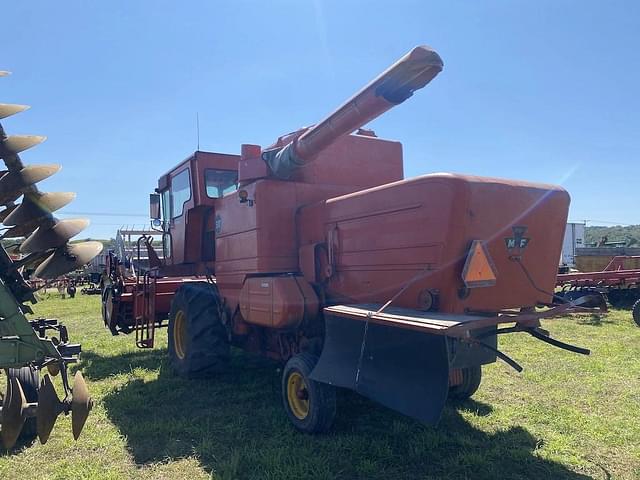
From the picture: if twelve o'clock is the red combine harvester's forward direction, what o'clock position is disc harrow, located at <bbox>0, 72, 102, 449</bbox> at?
The disc harrow is roughly at 10 o'clock from the red combine harvester.

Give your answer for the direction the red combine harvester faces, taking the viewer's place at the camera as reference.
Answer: facing away from the viewer and to the left of the viewer

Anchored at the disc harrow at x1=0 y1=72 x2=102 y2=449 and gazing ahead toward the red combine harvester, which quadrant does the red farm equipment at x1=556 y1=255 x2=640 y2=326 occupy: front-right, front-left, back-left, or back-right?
front-left

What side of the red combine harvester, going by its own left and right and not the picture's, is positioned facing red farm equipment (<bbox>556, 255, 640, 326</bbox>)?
right

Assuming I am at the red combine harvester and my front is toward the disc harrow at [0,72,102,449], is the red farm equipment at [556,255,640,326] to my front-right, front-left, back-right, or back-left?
back-right
